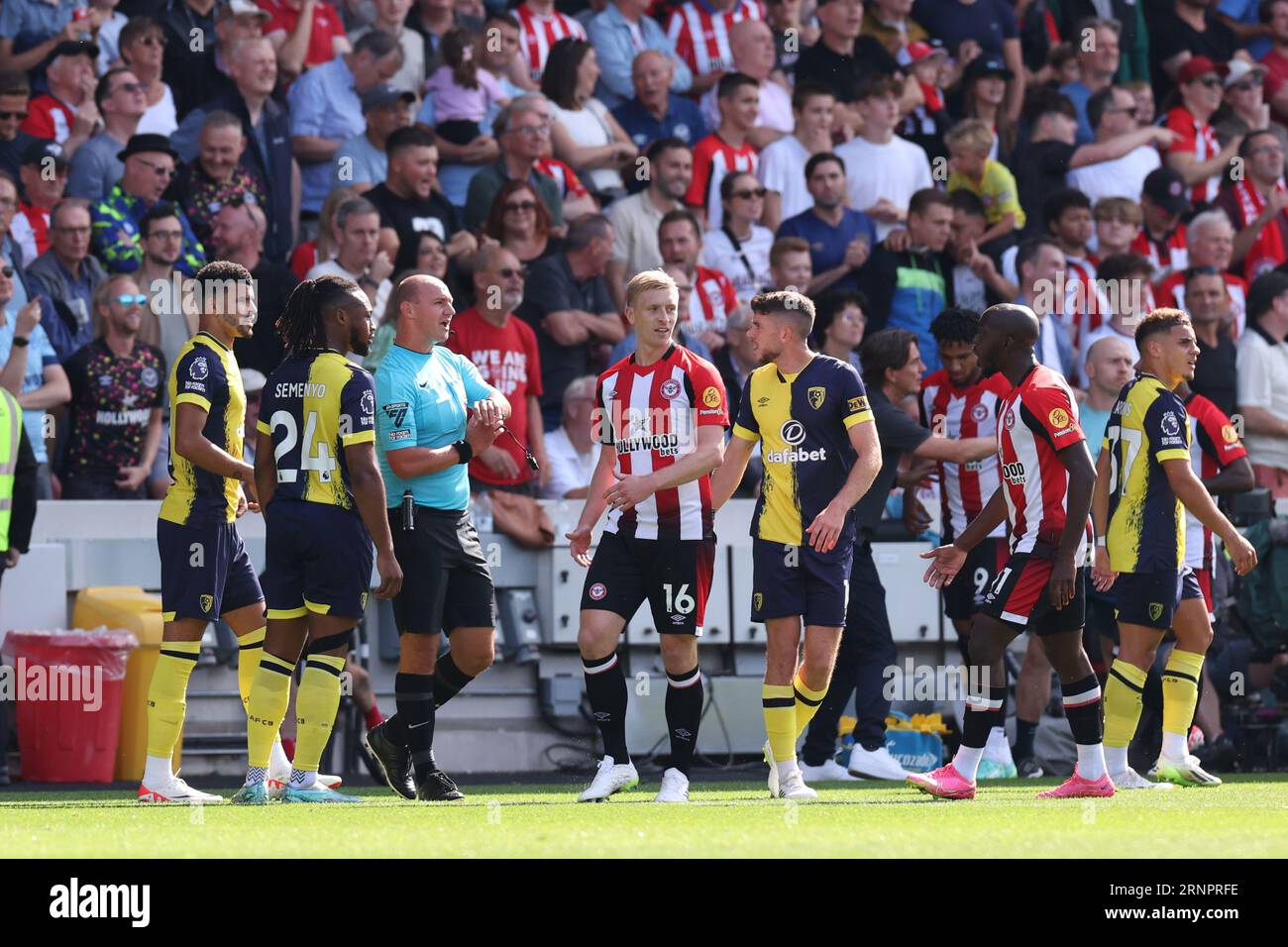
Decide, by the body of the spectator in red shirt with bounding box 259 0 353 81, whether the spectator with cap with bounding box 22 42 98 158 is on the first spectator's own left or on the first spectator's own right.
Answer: on the first spectator's own right

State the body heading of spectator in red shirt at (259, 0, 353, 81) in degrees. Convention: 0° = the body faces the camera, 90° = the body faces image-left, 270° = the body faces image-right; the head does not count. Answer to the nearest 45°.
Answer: approximately 0°

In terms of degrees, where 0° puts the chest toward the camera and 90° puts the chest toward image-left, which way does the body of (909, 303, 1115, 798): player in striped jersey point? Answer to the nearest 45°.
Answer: approximately 90°

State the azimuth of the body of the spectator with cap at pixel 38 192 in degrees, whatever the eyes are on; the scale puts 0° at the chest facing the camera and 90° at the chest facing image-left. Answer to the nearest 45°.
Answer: approximately 315°

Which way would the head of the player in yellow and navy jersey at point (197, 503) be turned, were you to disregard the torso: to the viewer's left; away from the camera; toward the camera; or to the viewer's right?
to the viewer's right

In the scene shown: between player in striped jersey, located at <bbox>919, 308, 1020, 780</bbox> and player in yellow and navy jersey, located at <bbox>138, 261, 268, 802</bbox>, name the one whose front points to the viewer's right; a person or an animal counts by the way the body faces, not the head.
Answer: player in yellow and navy jersey, located at <bbox>138, 261, 268, 802</bbox>

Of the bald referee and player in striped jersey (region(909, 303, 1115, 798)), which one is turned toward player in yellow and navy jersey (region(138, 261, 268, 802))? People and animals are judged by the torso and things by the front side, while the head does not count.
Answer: player in striped jersey (region(909, 303, 1115, 798))

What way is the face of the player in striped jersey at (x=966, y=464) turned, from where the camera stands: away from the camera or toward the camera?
toward the camera

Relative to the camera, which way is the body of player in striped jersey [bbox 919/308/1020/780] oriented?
toward the camera

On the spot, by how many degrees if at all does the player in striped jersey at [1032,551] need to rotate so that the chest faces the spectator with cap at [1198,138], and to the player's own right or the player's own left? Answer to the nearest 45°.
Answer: approximately 90° to the player's own right

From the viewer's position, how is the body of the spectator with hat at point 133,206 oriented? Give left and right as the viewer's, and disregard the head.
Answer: facing the viewer and to the right of the viewer

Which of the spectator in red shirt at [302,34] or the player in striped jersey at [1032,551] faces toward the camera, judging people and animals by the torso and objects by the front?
the spectator in red shirt

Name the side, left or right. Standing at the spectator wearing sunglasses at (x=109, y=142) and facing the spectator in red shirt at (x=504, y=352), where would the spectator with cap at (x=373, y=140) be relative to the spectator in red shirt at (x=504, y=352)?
left

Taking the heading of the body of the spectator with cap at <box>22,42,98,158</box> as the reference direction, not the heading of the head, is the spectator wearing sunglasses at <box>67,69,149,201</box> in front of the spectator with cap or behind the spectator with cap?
in front

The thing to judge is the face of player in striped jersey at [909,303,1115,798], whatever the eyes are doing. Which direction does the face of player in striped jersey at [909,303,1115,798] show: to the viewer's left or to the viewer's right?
to the viewer's left

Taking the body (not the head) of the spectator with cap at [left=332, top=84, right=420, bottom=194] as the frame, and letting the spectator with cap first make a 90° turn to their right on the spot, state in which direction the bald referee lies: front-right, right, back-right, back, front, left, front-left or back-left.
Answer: front-left

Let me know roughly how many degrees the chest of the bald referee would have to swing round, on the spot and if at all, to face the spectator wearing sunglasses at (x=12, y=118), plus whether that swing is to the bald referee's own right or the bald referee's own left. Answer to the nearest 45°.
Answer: approximately 180°

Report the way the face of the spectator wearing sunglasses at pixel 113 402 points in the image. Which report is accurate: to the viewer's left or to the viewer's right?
to the viewer's right
